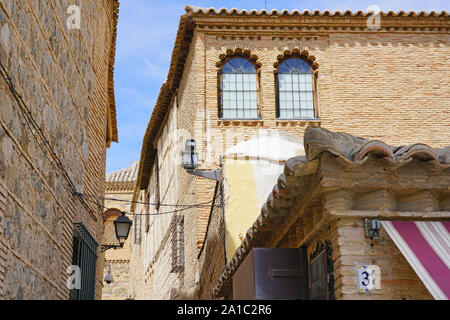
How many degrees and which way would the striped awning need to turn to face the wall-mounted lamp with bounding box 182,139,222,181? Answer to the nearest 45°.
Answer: approximately 180°

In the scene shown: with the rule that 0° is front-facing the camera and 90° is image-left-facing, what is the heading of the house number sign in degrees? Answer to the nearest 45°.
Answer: approximately 0°

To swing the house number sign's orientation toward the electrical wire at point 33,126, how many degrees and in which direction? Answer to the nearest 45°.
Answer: approximately 90° to its right

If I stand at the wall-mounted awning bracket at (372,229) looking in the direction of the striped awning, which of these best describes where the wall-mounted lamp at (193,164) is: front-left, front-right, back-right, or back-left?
back-left

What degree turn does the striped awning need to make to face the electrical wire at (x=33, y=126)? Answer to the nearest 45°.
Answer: approximately 135° to its right
